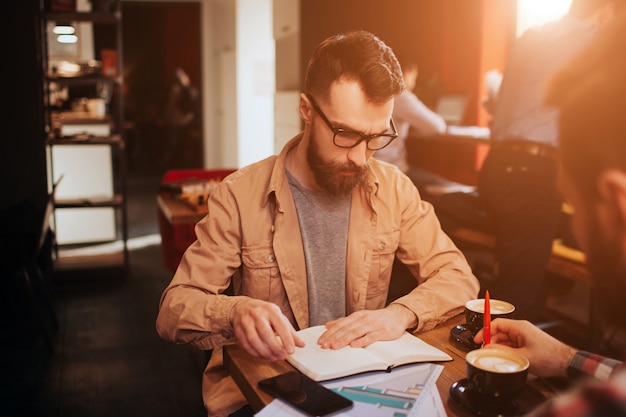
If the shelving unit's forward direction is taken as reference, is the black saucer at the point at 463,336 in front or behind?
in front

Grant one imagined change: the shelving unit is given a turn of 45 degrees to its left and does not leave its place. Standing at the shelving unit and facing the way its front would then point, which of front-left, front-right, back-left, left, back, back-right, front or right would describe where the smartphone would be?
front-right

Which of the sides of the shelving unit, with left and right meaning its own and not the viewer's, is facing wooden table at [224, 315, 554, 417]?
front

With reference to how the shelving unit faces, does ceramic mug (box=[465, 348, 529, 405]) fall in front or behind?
in front

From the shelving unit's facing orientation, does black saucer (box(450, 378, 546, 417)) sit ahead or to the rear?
ahead

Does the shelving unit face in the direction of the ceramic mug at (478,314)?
yes

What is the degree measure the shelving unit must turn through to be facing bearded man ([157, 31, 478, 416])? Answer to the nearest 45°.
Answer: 0° — it already faces them

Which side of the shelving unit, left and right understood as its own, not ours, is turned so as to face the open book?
front

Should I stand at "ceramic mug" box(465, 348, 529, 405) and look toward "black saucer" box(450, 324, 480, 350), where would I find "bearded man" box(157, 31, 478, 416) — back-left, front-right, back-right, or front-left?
front-left
